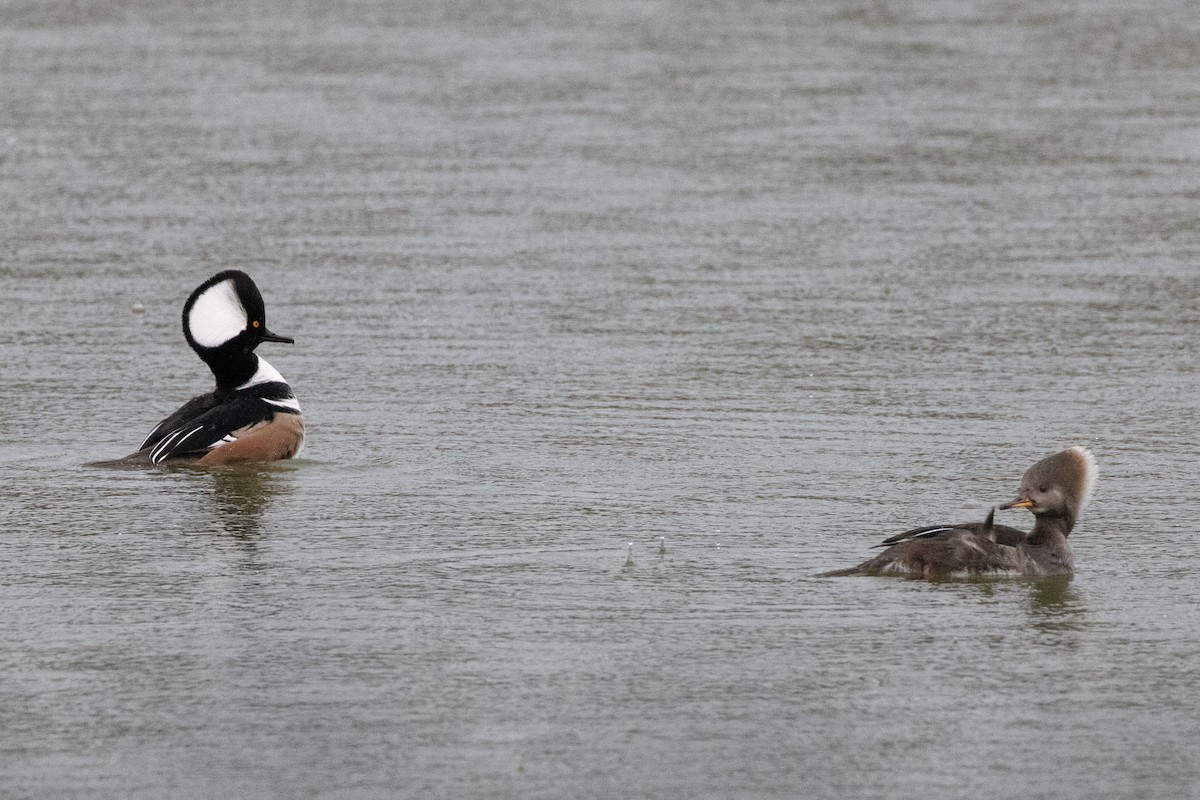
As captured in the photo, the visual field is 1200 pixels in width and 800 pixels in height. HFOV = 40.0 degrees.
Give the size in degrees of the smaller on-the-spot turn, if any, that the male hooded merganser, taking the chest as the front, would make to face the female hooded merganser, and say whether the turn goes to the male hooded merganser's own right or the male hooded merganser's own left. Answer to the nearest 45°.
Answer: approximately 45° to the male hooded merganser's own right

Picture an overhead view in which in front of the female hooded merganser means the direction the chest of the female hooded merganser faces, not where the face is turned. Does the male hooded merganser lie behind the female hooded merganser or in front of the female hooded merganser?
behind

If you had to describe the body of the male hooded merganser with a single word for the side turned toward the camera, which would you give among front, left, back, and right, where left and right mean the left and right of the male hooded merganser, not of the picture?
right

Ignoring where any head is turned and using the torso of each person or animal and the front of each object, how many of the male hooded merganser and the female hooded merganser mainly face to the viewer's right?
2

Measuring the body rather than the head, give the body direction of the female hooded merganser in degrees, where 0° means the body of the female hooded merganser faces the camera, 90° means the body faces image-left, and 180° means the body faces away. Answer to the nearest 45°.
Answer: approximately 270°
